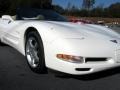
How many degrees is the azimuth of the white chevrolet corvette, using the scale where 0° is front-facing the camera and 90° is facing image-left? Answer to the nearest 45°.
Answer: approximately 315°
